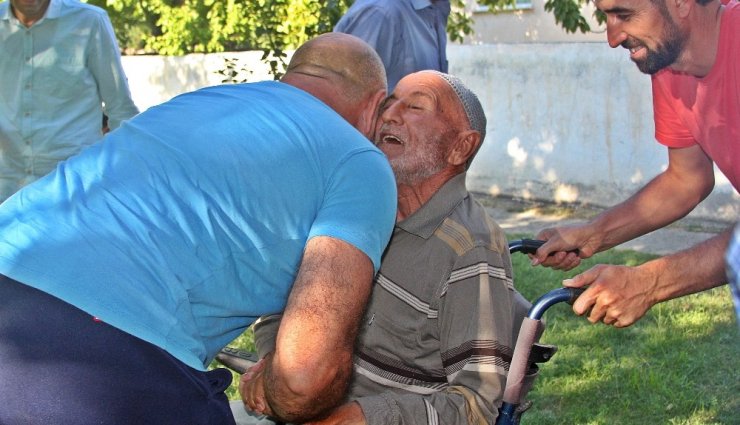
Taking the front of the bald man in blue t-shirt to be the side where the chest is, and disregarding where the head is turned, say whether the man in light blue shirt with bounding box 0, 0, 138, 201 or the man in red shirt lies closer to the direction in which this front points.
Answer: the man in red shirt

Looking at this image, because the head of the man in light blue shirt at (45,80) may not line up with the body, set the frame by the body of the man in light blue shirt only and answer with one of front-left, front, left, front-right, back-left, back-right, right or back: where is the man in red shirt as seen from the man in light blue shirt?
front-left

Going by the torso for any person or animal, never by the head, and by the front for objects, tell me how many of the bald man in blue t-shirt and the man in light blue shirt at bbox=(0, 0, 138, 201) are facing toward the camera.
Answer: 1

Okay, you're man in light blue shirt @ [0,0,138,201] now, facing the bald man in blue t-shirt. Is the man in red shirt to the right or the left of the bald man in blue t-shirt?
left

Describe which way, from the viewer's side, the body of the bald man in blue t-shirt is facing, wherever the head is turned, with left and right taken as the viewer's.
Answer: facing away from the viewer and to the right of the viewer

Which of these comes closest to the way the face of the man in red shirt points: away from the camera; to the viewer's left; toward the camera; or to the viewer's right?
to the viewer's left

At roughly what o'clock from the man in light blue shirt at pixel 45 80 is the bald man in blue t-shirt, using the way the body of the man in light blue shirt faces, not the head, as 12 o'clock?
The bald man in blue t-shirt is roughly at 12 o'clock from the man in light blue shirt.

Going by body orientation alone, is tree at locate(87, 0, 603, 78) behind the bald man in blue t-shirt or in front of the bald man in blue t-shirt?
in front

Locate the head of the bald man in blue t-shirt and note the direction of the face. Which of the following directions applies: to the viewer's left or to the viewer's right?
to the viewer's right

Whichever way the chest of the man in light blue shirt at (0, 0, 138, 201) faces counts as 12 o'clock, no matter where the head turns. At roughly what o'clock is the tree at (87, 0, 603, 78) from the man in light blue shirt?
The tree is roughly at 7 o'clock from the man in light blue shirt.
